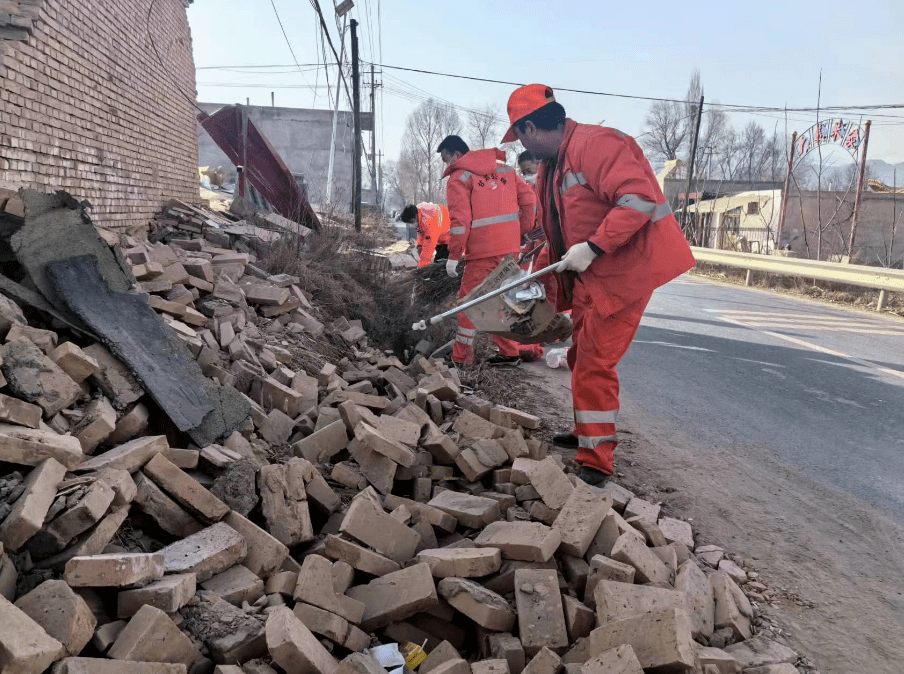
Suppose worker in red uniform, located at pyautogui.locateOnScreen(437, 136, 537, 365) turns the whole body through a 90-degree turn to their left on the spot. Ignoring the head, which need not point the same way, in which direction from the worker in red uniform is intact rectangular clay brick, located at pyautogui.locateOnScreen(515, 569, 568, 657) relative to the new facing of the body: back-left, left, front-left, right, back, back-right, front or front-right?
front-left

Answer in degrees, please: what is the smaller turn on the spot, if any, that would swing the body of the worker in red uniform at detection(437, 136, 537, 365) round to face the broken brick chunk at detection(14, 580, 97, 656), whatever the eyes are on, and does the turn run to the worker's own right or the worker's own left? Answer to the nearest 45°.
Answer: approximately 135° to the worker's own left

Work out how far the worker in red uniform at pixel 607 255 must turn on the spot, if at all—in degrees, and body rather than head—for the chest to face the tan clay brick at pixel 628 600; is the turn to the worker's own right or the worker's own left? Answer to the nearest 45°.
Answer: approximately 90° to the worker's own left

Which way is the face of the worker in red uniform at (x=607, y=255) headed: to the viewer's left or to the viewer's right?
to the viewer's left

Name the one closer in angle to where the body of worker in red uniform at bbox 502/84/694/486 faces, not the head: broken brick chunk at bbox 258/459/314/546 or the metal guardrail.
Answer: the broken brick chunk

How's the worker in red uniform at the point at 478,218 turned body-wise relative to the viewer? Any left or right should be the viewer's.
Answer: facing away from the viewer and to the left of the viewer

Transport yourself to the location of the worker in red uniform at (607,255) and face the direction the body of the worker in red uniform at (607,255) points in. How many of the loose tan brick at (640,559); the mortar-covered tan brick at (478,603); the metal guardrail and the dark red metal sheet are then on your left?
2

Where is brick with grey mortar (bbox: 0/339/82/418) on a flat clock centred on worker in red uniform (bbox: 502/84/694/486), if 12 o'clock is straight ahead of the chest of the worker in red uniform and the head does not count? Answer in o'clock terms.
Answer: The brick with grey mortar is roughly at 11 o'clock from the worker in red uniform.

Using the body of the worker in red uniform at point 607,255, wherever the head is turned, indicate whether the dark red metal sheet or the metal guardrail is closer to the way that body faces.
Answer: the dark red metal sheet

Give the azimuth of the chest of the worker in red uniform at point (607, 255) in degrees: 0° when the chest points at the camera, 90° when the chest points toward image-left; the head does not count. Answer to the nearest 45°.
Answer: approximately 90°
